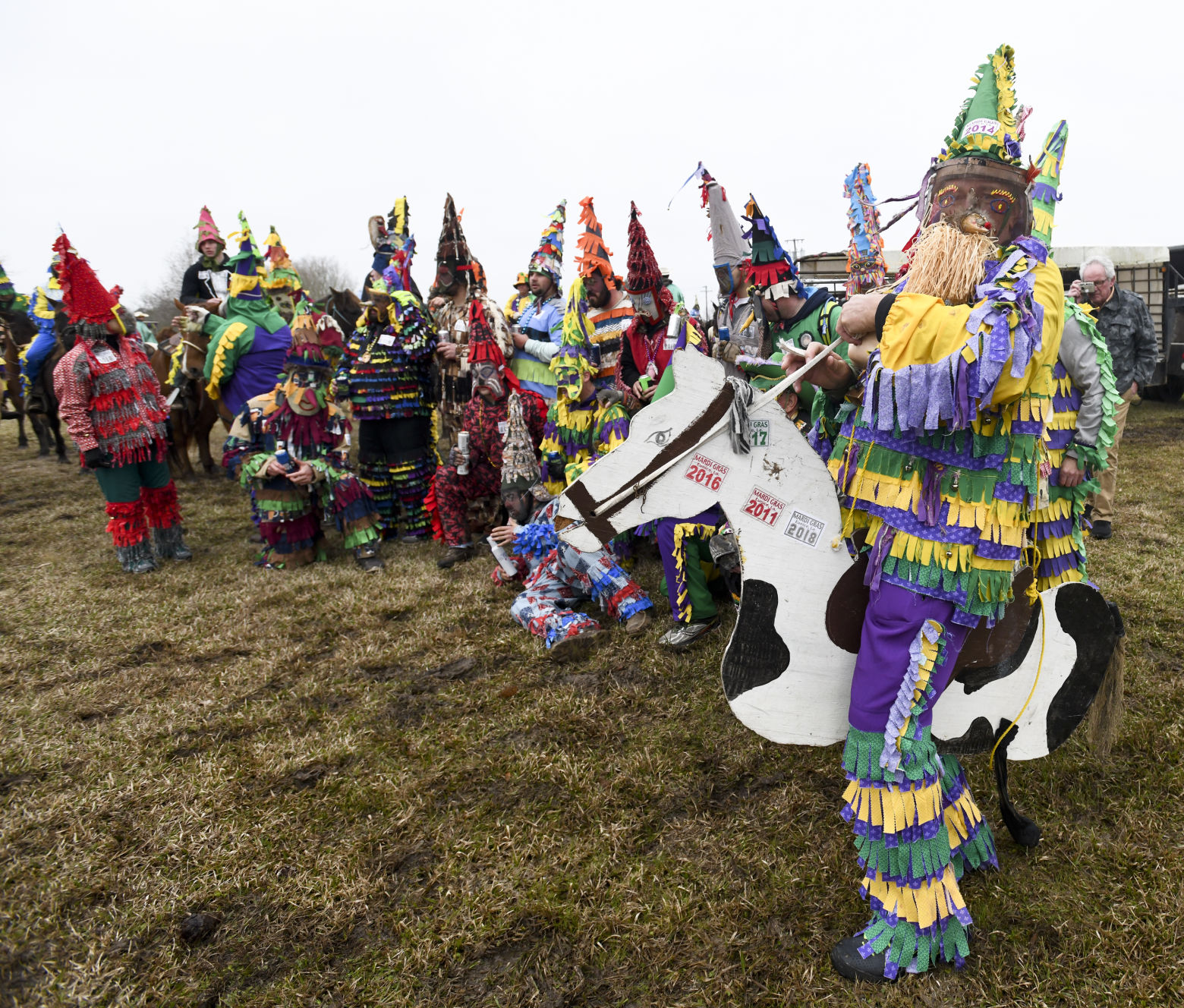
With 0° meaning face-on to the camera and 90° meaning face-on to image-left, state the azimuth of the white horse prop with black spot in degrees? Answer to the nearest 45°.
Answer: approximately 90°

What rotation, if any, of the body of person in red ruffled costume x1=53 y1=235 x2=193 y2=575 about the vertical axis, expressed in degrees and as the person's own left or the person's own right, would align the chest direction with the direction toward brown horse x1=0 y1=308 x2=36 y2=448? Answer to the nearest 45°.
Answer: approximately 135° to the person's own left

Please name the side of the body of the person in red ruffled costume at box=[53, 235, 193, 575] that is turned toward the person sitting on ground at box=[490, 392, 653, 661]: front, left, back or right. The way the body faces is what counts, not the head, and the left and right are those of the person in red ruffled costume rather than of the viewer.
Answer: front

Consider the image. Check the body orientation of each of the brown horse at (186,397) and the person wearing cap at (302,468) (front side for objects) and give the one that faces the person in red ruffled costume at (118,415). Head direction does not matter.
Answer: the brown horse

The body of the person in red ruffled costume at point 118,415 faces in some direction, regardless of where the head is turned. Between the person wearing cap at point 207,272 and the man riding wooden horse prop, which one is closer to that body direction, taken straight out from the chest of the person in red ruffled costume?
the man riding wooden horse prop

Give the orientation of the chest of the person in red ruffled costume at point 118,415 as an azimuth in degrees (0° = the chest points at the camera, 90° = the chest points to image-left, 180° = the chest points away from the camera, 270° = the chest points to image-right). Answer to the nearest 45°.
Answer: approximately 315°

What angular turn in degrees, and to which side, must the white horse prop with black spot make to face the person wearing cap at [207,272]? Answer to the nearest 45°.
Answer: approximately 45° to its right

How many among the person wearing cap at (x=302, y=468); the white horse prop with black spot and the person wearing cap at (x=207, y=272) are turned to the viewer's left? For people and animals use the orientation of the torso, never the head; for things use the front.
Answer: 1

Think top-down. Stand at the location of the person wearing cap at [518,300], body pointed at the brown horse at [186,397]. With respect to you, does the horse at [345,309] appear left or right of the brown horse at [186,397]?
right

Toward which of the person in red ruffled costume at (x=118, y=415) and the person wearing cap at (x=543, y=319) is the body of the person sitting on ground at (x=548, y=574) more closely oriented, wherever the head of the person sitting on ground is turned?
the person in red ruffled costume

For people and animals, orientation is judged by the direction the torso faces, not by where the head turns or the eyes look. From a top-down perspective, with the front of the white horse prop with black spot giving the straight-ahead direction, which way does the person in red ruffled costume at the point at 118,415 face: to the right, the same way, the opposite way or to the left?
the opposite way
